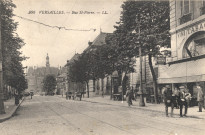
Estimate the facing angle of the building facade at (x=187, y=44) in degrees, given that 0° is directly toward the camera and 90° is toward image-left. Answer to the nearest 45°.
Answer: approximately 45°
